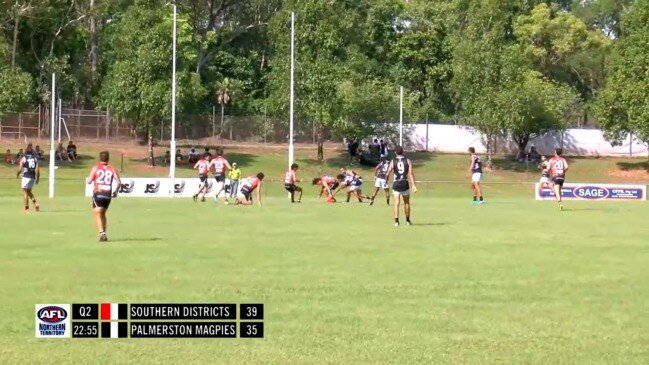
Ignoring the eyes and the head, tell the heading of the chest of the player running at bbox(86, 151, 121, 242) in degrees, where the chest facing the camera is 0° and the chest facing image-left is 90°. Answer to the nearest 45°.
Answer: approximately 180°

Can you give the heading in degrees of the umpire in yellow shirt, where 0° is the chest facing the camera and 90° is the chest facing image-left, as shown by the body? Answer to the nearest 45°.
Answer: approximately 0°

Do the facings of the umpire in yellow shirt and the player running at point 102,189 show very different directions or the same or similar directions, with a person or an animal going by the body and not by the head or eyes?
very different directions

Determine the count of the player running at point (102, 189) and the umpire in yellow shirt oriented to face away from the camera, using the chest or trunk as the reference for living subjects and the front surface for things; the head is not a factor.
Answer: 1

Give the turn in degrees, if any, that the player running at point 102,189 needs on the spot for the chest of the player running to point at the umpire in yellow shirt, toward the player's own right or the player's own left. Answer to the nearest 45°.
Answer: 0° — they already face them

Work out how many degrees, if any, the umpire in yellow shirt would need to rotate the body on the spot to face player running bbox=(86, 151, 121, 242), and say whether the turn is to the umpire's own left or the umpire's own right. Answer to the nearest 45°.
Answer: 0° — they already face them
